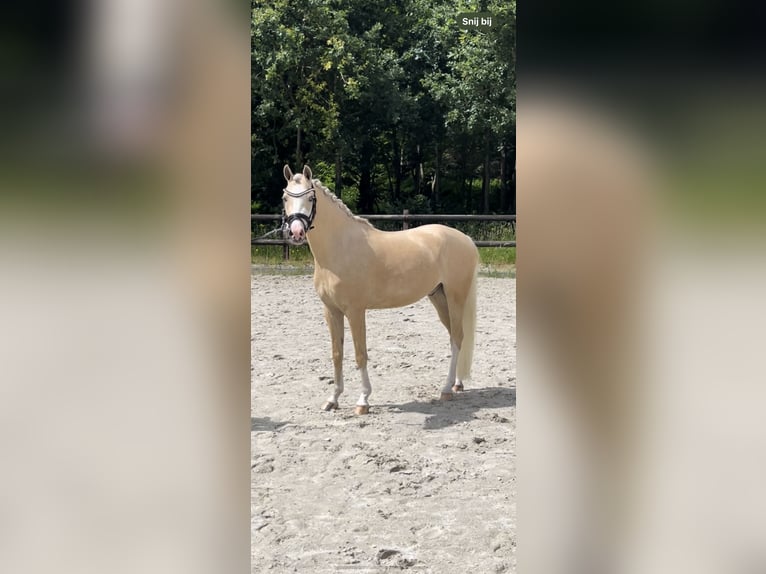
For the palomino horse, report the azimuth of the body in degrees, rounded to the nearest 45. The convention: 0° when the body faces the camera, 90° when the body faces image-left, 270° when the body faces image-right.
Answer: approximately 45°
